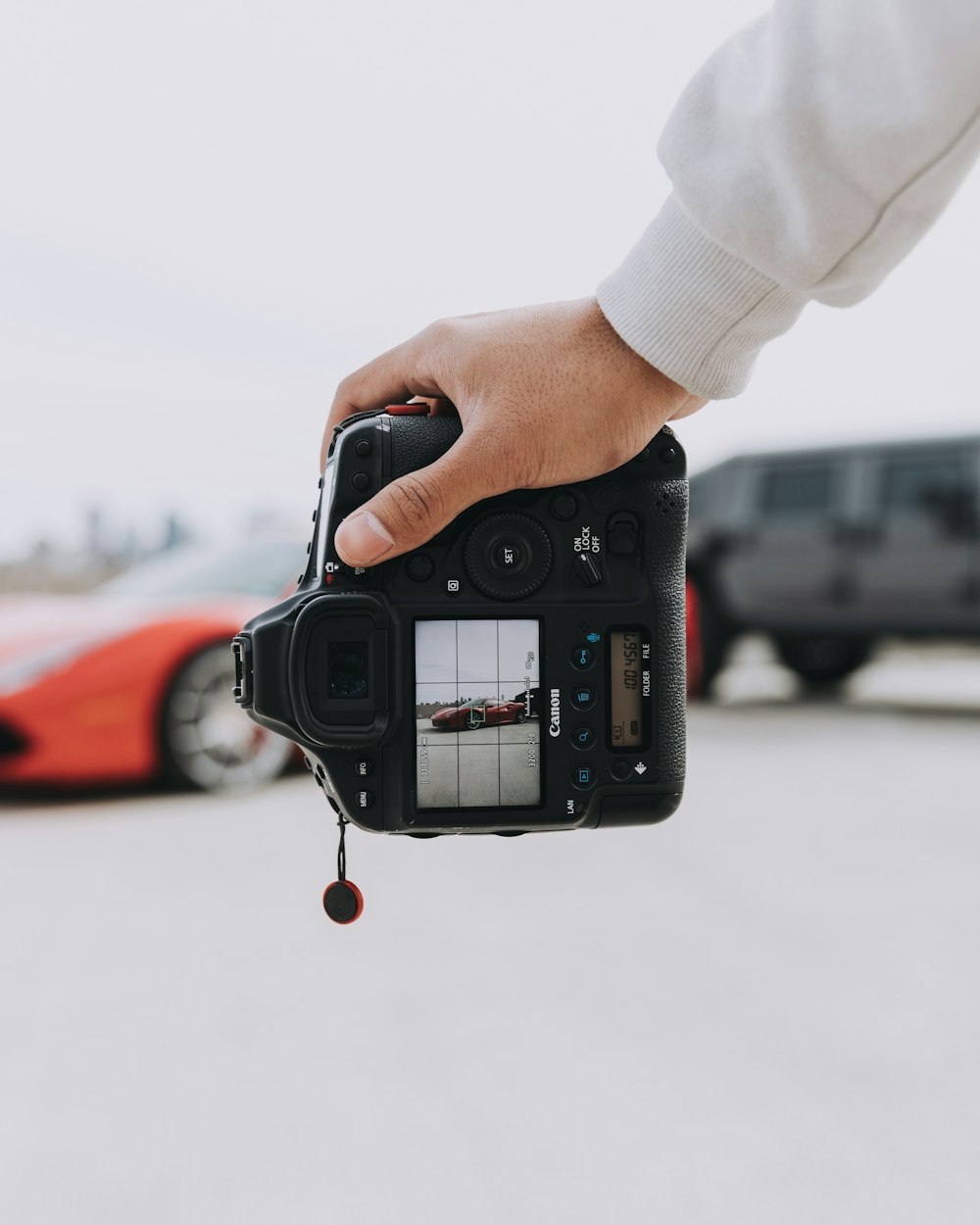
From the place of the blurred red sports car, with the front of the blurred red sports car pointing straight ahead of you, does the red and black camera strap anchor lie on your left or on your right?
on your left

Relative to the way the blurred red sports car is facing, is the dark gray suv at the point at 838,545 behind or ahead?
behind

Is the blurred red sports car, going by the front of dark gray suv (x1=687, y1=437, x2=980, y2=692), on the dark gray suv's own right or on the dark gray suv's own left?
on the dark gray suv's own right

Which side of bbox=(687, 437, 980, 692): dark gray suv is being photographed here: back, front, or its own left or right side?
right

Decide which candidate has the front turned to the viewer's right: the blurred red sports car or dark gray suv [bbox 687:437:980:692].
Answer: the dark gray suv

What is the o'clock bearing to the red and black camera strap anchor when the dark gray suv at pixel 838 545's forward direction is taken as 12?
The red and black camera strap anchor is roughly at 3 o'clock from the dark gray suv.

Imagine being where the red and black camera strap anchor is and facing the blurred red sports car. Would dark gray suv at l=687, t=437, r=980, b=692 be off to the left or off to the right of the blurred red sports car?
right

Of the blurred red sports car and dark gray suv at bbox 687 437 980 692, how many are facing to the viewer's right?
1
